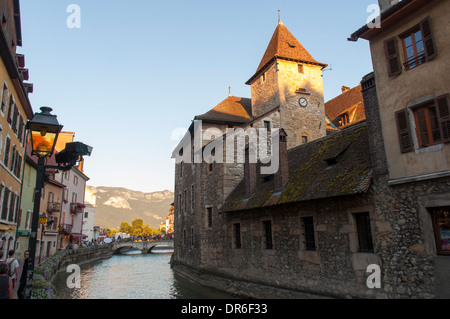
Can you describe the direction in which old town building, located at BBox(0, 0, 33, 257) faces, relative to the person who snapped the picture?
facing to the right of the viewer

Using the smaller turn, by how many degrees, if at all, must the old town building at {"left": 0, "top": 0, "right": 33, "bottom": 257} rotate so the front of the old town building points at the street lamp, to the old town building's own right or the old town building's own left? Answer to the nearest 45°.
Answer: approximately 90° to the old town building's own right

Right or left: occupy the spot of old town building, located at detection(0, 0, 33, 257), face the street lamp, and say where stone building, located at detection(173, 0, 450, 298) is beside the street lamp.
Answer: left
